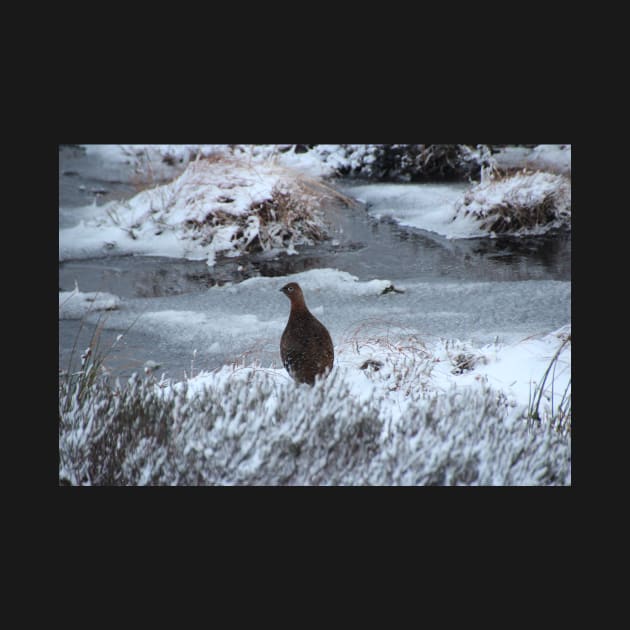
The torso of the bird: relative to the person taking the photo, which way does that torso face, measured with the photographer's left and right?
facing away from the viewer and to the left of the viewer

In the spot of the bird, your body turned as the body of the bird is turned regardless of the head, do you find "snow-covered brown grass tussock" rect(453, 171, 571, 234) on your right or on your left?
on your right
